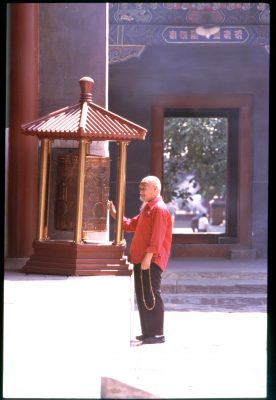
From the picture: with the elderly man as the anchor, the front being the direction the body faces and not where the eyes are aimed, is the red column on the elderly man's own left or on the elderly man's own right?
on the elderly man's own right

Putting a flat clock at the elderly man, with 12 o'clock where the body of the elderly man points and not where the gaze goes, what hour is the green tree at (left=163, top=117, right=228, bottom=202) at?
The green tree is roughly at 3 o'clock from the elderly man.

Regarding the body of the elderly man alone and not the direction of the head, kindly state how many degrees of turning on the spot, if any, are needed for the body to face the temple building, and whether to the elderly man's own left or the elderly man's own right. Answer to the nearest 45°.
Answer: approximately 90° to the elderly man's own right

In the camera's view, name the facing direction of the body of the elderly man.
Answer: to the viewer's left

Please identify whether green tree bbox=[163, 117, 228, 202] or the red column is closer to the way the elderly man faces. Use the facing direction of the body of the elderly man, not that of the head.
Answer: the red column
